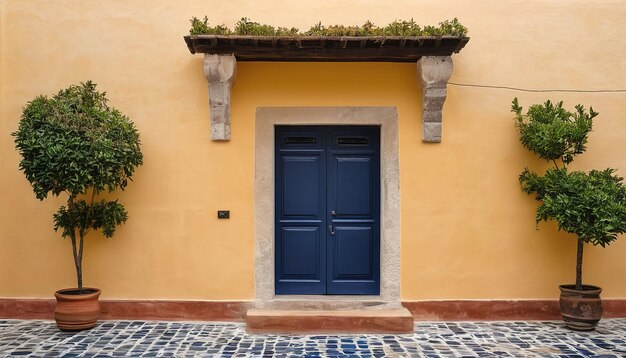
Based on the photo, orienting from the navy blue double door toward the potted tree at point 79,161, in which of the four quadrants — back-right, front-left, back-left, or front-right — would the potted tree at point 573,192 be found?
back-left

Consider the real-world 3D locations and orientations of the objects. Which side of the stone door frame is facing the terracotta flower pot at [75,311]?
right

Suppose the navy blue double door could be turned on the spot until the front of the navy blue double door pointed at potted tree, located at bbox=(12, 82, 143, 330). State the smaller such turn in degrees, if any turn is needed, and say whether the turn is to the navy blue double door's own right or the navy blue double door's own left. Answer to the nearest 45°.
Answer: approximately 90° to the navy blue double door's own right

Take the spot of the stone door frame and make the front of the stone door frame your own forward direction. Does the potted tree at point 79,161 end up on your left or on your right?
on your right

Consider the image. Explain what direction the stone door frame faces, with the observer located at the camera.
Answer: facing the viewer

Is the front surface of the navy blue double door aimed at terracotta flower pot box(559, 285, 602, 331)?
no

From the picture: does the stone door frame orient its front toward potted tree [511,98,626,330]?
no

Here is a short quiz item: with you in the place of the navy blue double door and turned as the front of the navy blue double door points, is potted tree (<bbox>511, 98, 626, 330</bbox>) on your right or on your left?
on your left
